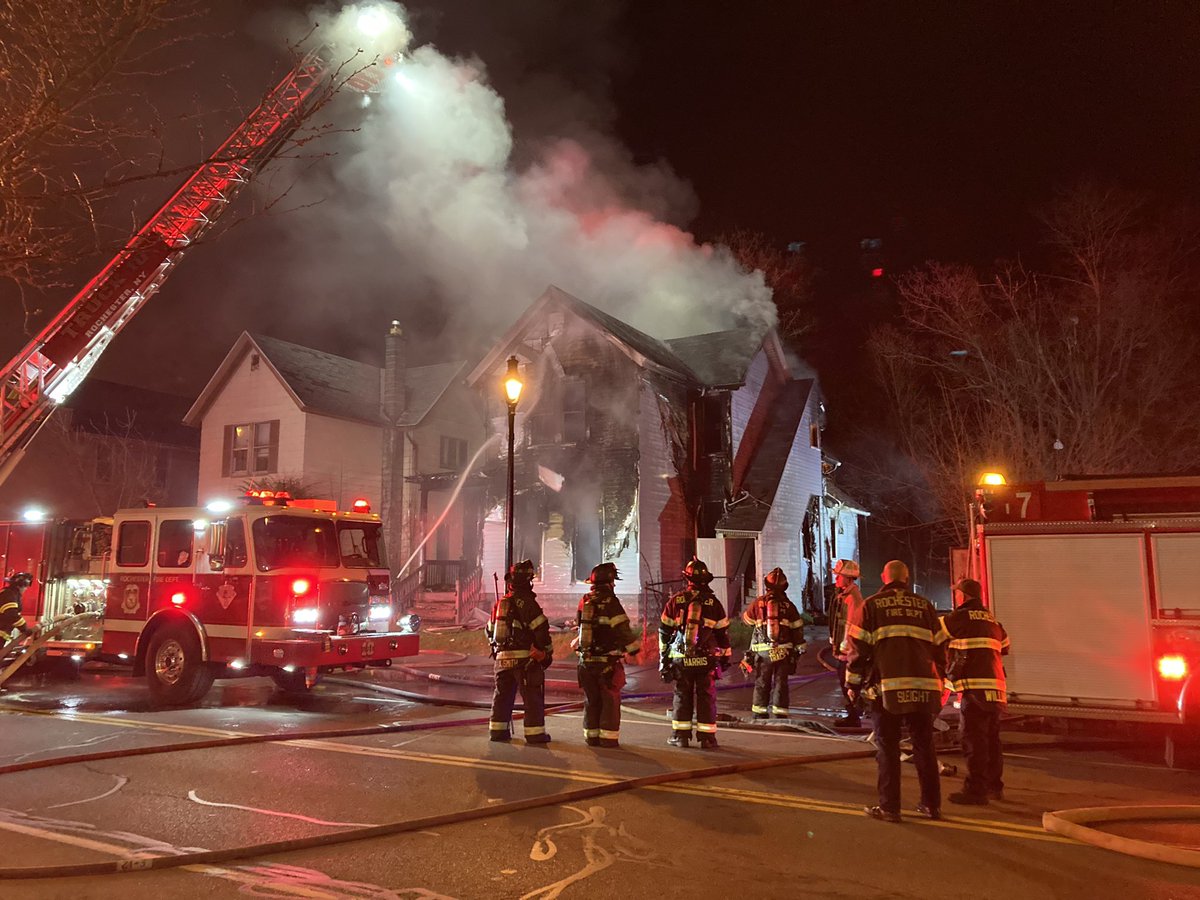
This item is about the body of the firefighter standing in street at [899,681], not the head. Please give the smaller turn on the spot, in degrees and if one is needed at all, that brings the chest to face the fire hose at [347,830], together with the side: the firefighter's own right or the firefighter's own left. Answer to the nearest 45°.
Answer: approximately 90° to the firefighter's own left

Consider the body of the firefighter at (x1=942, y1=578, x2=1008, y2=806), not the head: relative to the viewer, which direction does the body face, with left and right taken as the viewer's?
facing away from the viewer and to the left of the viewer

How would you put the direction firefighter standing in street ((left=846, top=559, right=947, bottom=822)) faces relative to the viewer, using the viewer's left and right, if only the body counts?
facing away from the viewer

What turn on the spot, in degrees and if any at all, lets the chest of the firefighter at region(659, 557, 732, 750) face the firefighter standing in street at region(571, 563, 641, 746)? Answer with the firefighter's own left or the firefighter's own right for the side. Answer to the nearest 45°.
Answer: approximately 90° to the firefighter's own left

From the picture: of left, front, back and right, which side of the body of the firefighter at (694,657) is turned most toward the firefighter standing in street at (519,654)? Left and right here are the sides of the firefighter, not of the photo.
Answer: left

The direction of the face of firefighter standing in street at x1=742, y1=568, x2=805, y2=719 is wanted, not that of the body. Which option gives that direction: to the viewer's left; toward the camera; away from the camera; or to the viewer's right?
away from the camera

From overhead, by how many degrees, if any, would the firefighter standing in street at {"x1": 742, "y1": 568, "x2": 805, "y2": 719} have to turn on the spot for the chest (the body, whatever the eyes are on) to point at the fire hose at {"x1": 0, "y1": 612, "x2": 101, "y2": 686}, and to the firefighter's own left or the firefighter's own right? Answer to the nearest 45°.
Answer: approximately 90° to the firefighter's own left

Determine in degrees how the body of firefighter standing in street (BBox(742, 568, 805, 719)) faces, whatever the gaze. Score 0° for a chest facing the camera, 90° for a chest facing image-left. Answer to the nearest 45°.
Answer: approximately 180°

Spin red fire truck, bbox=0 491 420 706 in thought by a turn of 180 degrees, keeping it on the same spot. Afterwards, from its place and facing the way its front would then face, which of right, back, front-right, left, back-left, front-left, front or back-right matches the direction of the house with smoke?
right

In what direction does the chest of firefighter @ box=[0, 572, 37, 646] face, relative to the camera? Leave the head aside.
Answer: to the viewer's right

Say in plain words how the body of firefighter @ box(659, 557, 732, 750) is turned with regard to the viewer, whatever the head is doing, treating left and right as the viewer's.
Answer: facing away from the viewer

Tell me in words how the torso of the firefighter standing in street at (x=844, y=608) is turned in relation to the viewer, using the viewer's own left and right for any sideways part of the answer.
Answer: facing to the left of the viewer
